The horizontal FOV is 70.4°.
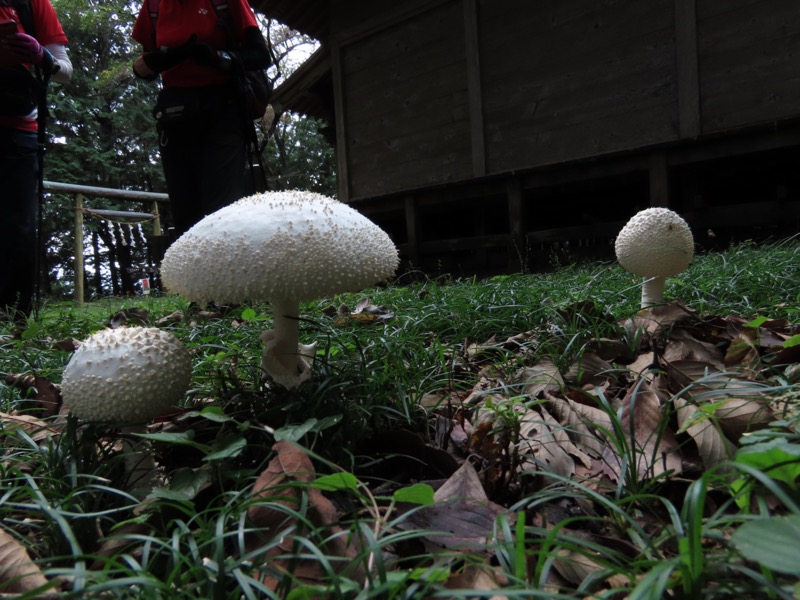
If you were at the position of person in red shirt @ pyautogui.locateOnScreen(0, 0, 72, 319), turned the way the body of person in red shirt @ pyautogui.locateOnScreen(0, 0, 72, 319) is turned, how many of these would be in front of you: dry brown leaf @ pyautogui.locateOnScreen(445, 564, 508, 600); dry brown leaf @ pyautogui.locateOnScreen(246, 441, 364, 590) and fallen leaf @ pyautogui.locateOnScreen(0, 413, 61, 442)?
3

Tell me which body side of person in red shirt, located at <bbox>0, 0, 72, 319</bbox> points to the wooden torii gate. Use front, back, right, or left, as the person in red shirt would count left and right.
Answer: back

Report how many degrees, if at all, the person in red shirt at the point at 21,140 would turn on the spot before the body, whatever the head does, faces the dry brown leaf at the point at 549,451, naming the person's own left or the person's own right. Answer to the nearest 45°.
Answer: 0° — they already face it

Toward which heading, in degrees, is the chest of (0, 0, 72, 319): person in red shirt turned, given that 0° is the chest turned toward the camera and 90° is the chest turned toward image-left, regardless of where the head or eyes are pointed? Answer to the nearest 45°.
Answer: approximately 0°

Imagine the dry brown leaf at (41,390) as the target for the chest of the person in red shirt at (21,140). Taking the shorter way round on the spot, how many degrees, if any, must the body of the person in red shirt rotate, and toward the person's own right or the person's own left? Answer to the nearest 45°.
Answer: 0° — they already face it

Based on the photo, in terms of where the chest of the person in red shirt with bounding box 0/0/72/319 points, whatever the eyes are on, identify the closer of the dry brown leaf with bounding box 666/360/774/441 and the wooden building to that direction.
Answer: the dry brown leaf

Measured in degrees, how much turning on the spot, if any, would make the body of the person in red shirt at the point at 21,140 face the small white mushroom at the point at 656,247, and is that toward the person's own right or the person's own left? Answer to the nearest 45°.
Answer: approximately 45° to the person's own left

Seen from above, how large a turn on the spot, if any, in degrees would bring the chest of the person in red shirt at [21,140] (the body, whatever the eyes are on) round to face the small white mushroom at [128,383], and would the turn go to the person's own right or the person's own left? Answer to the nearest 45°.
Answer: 0° — they already face it

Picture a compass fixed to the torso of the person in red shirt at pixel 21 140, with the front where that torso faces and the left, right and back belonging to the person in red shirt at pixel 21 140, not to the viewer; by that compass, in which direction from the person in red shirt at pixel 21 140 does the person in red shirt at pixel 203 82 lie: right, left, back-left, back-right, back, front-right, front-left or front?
front-left
